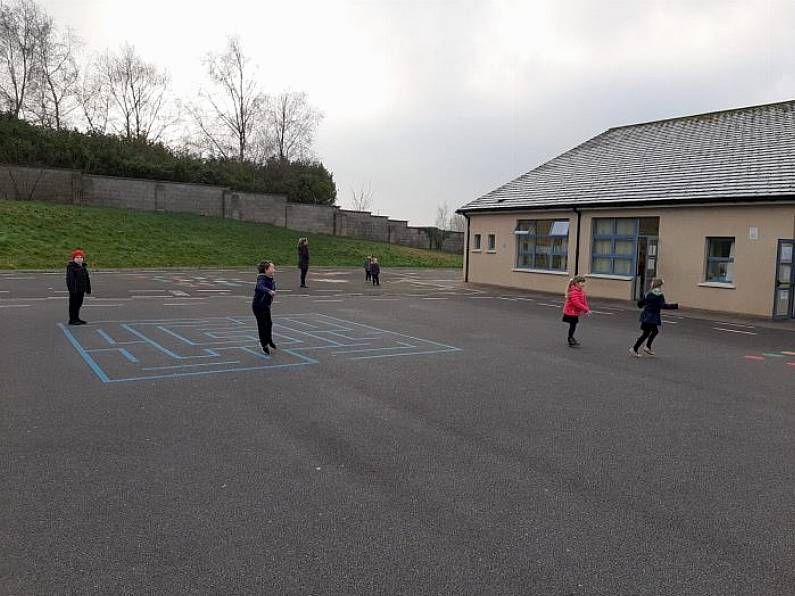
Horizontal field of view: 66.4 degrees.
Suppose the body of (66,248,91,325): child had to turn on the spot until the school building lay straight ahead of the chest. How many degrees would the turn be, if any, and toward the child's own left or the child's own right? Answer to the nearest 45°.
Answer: approximately 45° to the child's own left

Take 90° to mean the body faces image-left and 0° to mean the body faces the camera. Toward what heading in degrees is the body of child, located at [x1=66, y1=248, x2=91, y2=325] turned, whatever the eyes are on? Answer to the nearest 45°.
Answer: approximately 315°

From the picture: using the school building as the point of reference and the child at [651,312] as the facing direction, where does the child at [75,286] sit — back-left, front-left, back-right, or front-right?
front-right

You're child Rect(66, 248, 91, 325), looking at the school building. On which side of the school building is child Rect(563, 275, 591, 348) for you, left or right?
right
